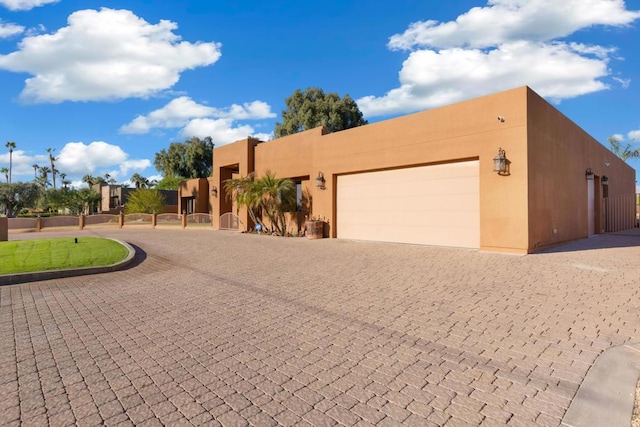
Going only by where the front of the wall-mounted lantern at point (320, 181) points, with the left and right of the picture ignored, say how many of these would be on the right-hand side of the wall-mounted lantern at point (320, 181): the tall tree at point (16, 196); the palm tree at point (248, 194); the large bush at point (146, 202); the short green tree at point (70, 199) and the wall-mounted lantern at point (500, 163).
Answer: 4

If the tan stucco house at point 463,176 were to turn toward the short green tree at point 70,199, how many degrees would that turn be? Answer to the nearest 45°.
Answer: approximately 90° to its right

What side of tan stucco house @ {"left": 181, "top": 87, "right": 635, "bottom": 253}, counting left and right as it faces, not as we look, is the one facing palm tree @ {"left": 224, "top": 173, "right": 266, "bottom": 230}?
right

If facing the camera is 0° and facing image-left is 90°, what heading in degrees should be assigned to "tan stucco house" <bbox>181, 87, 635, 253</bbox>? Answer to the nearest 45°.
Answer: approximately 45°

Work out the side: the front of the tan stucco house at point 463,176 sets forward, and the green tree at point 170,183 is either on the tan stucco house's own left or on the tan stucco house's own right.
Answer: on the tan stucco house's own right

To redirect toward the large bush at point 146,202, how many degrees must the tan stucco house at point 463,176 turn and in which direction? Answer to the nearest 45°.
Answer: approximately 90° to its right

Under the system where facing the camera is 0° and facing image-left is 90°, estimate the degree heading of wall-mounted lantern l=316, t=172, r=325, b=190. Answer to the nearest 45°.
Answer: approximately 45°

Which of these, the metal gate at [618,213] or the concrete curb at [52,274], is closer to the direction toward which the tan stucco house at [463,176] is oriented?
the concrete curb

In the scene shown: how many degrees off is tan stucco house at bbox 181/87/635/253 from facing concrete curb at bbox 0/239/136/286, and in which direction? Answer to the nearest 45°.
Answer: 0° — it already faces it

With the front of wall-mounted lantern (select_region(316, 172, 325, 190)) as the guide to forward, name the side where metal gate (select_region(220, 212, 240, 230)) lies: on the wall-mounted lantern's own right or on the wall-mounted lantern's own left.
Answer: on the wall-mounted lantern's own right

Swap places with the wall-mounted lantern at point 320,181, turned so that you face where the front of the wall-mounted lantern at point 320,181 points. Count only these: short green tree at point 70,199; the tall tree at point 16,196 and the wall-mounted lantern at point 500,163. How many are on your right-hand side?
2
